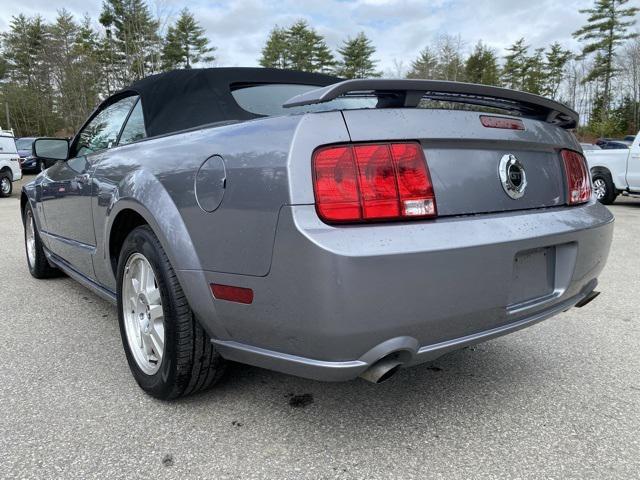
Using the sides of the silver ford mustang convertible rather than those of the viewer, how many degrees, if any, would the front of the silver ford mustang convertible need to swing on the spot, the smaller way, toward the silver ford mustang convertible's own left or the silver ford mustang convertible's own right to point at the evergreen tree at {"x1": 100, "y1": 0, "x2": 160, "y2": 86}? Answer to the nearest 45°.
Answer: approximately 45° to the silver ford mustang convertible's own right

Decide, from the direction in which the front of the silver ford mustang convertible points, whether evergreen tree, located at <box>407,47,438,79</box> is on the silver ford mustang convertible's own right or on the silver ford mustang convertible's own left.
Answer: on the silver ford mustang convertible's own right

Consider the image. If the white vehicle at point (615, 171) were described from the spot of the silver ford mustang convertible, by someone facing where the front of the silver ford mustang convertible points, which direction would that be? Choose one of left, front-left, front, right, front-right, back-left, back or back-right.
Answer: right

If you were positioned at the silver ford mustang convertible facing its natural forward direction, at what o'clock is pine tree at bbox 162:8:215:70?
The pine tree is roughly at 1 o'clock from the silver ford mustang convertible.

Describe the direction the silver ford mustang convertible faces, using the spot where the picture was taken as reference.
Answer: facing away from the viewer and to the left of the viewer

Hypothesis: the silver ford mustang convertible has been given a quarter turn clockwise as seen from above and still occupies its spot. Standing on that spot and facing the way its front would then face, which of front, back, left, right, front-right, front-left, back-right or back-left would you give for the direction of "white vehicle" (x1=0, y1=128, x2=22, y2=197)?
left

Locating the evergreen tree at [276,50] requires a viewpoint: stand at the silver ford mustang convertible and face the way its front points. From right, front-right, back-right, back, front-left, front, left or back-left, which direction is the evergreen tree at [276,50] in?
front-right
